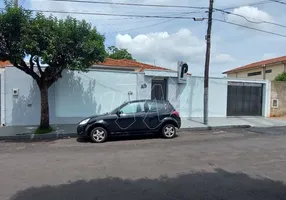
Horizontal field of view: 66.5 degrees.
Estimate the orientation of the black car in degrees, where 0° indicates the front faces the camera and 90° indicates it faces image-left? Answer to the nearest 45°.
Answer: approximately 90°

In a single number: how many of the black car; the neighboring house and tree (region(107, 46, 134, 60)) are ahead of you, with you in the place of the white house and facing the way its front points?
1

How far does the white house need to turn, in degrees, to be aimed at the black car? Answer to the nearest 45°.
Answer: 0° — it already faces it

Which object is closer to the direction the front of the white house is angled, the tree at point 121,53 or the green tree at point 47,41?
the green tree

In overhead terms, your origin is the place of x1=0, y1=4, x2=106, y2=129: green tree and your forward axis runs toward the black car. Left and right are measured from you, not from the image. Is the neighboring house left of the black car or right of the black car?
left

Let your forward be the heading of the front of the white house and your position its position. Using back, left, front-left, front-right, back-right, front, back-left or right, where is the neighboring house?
back-left

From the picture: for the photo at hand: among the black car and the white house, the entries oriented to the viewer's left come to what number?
1

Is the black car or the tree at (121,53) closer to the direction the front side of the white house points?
the black car

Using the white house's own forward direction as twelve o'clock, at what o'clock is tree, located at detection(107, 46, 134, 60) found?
The tree is roughly at 6 o'clock from the white house.

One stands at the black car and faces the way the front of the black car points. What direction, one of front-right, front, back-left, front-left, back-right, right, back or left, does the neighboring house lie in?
back-right

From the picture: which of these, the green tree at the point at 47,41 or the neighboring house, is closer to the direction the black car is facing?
the green tree

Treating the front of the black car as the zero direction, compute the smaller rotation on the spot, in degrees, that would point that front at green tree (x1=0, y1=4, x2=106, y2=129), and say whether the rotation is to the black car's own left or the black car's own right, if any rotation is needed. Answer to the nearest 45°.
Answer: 0° — it already faces it

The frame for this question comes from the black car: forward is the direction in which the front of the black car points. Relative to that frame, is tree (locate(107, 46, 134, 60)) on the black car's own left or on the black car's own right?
on the black car's own right

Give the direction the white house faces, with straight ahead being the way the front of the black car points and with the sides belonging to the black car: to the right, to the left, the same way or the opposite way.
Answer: to the left
